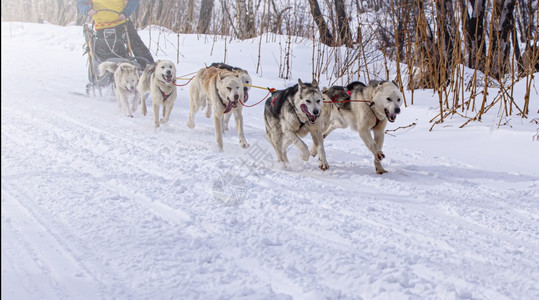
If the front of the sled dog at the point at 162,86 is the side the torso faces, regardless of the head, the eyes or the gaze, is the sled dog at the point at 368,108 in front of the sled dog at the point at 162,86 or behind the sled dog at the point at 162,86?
in front

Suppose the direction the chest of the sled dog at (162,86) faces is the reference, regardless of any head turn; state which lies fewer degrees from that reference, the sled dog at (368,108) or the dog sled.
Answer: the sled dog

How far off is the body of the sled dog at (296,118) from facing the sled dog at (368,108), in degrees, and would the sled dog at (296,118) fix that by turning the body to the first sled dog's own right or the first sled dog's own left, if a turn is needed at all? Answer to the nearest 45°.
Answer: approximately 45° to the first sled dog's own left

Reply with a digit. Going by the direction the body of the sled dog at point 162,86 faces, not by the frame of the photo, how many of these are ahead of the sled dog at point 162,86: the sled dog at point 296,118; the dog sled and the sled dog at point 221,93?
2

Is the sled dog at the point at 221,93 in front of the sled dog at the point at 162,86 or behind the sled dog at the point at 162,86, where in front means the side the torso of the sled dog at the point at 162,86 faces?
in front

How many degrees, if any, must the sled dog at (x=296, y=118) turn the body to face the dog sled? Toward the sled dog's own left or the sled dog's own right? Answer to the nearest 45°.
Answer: approximately 180°
